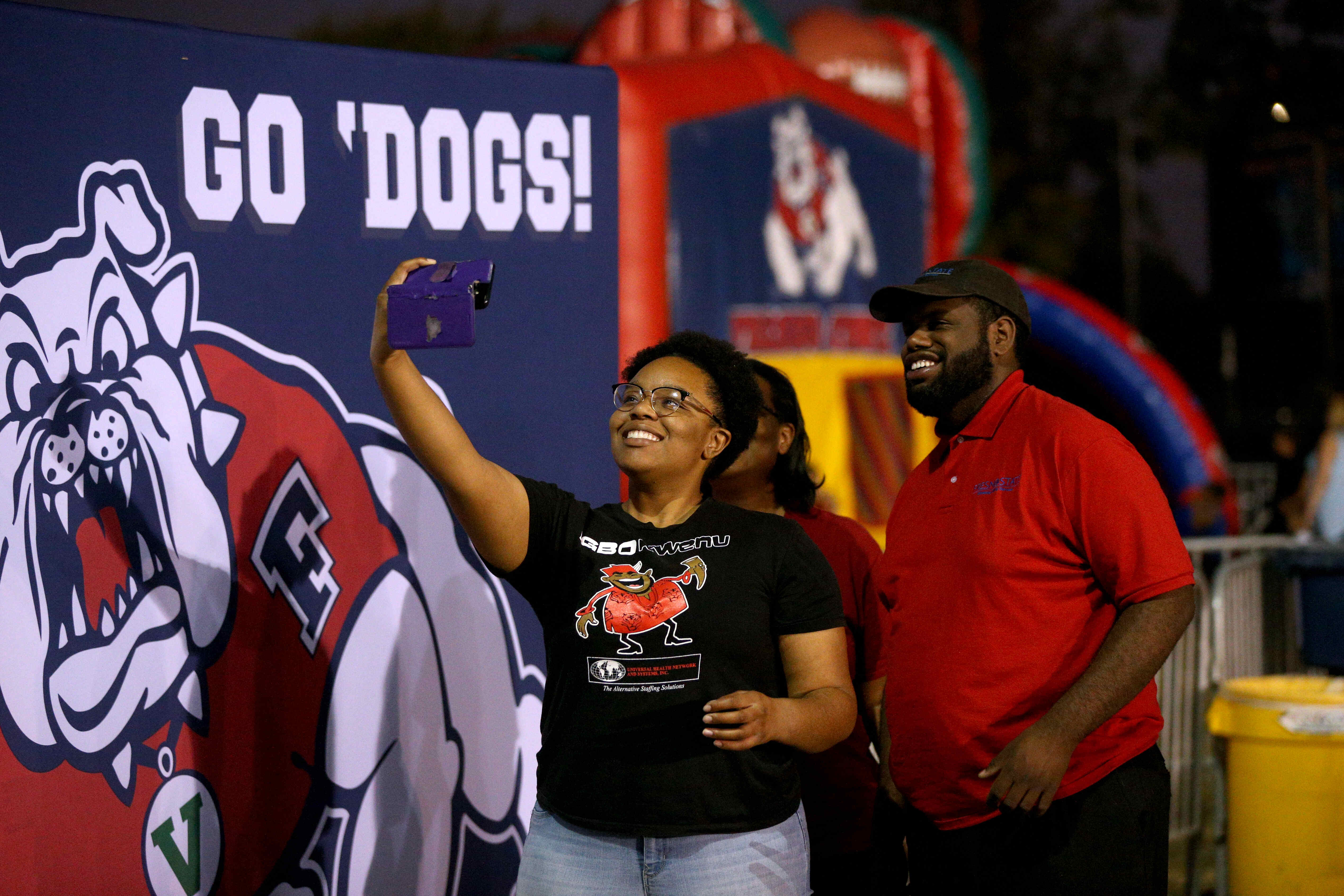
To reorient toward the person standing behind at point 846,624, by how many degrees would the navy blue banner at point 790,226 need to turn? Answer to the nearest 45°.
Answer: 0° — it already faces them

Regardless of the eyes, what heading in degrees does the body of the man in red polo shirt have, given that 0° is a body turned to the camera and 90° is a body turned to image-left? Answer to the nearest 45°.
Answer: approximately 45°

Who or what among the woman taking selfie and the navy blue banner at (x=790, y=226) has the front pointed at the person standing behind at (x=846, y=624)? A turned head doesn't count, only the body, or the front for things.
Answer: the navy blue banner

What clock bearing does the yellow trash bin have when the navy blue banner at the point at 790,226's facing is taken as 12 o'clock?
The yellow trash bin is roughly at 11 o'clock from the navy blue banner.

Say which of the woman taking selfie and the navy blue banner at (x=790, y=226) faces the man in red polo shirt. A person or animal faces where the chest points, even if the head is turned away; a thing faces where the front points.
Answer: the navy blue banner

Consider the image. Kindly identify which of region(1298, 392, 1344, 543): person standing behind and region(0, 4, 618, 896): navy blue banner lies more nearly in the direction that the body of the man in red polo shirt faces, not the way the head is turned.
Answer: the navy blue banner

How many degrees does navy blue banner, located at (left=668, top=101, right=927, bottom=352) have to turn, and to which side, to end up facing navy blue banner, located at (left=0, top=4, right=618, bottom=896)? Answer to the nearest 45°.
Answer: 0° — it already faces it

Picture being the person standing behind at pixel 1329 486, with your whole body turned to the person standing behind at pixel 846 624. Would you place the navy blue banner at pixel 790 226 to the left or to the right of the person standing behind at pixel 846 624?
right

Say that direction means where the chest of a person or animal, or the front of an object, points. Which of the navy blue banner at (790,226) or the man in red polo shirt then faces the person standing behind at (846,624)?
the navy blue banner

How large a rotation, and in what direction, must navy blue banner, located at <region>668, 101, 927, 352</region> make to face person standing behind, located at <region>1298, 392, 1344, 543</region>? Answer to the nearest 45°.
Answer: approximately 90° to its left
